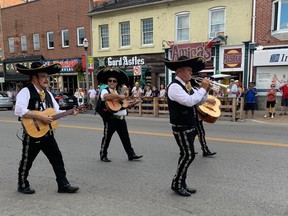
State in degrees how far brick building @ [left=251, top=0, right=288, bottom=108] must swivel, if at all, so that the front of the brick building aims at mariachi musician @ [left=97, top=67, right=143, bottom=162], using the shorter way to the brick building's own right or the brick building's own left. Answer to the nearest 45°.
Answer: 0° — it already faces them

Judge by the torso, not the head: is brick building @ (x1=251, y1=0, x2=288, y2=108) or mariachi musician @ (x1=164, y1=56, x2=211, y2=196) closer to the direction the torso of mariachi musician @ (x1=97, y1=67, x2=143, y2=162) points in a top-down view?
the mariachi musician

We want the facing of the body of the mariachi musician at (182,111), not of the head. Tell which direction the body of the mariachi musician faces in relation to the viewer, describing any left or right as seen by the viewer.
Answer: facing to the right of the viewer

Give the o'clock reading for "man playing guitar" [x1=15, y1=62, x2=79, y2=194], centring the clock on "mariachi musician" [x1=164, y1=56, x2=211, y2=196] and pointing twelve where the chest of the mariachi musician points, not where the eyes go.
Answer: The man playing guitar is roughly at 6 o'clock from the mariachi musician.

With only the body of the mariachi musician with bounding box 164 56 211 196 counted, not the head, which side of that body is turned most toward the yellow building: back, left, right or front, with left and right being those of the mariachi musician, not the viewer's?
left

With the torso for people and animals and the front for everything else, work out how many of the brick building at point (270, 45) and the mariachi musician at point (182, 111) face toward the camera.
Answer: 1

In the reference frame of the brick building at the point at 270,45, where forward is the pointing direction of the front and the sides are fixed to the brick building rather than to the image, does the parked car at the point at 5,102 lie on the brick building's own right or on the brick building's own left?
on the brick building's own right

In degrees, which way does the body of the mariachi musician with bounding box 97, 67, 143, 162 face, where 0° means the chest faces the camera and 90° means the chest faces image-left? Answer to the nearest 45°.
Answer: approximately 315°

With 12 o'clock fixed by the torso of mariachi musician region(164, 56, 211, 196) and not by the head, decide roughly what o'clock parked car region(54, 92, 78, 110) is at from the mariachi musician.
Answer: The parked car is roughly at 8 o'clock from the mariachi musician.
